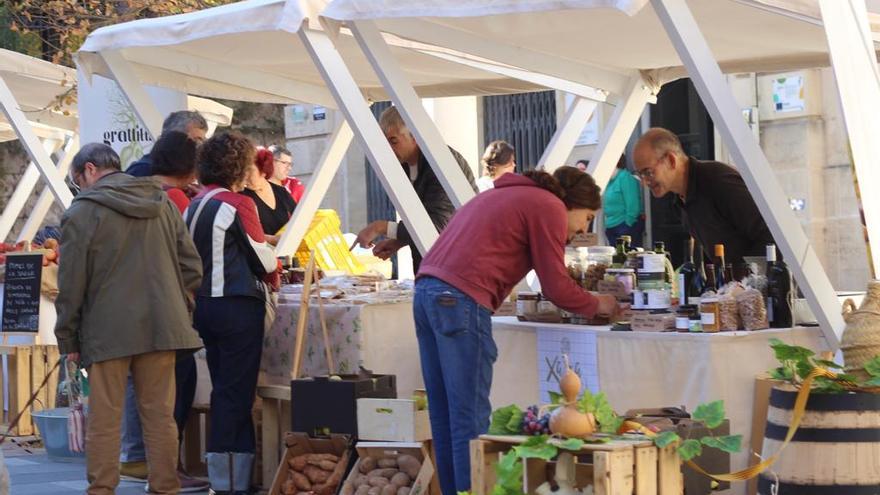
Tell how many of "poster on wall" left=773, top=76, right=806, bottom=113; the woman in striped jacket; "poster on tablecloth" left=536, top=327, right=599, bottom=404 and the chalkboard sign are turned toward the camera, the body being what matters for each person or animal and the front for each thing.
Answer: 3

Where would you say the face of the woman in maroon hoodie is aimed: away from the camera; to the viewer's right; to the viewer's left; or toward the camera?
to the viewer's right

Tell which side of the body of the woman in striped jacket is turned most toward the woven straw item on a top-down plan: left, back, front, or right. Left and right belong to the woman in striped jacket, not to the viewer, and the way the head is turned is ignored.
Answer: right

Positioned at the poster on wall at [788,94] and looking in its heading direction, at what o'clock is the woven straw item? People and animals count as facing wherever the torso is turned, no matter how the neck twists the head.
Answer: The woven straw item is roughly at 12 o'clock from the poster on wall.

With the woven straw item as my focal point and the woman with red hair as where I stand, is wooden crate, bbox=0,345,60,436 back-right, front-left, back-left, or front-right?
back-right

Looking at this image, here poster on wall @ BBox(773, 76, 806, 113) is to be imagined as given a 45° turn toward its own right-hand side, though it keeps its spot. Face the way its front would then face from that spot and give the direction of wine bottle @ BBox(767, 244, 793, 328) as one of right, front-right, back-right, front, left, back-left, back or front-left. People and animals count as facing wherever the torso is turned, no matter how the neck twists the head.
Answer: front-left

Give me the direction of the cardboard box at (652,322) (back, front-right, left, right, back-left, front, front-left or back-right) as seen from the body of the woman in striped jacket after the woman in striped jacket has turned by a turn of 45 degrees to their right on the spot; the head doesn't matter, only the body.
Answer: front-right

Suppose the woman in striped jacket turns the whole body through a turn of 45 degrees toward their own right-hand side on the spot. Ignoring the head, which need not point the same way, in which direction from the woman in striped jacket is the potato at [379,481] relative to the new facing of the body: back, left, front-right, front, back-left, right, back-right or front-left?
front-right

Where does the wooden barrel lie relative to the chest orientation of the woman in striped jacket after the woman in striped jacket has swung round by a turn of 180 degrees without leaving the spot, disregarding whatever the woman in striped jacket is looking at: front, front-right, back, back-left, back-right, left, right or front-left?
left

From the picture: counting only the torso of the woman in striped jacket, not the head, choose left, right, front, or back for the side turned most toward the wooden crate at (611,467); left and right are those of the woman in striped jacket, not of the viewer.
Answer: right

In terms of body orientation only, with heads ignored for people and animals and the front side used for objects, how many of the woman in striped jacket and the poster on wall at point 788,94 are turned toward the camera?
1

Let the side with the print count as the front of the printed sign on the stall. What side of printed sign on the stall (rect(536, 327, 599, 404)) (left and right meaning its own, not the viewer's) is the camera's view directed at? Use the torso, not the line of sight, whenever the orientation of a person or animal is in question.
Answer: front

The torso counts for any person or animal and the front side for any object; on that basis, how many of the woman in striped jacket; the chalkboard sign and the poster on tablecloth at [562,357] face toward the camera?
2

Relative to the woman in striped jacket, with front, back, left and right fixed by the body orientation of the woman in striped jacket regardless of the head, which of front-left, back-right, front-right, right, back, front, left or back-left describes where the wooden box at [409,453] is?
right
